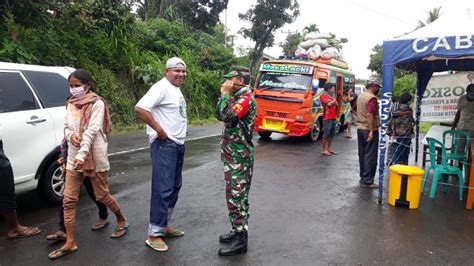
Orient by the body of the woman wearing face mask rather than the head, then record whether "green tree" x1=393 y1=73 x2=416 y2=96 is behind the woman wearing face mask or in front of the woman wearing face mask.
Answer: behind

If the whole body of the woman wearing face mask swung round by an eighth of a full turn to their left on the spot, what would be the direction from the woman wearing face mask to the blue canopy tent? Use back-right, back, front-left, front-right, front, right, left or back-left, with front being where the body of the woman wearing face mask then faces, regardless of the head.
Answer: left

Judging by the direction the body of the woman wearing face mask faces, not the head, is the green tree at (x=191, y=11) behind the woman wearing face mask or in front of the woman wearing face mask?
behind

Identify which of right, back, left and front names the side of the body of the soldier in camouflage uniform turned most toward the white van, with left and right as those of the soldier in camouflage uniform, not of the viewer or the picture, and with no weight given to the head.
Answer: front

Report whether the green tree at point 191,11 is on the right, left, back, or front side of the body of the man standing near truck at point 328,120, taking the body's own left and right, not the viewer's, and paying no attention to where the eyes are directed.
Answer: back

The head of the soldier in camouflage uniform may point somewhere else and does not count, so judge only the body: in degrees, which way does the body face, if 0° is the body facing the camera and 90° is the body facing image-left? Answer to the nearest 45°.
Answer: approximately 90°

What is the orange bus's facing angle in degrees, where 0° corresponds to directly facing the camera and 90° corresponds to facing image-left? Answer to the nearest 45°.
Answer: approximately 45°

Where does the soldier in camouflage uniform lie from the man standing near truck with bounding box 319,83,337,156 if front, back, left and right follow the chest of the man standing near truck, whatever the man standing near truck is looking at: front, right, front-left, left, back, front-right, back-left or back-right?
front-right

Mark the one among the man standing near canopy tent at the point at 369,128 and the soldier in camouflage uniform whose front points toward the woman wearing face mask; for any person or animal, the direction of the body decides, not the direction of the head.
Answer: the soldier in camouflage uniform

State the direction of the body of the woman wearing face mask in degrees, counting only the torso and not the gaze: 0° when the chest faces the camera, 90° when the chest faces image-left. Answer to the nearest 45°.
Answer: approximately 45°

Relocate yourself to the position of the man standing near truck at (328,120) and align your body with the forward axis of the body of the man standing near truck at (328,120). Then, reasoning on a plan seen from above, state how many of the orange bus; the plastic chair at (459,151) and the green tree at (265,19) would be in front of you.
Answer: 1
